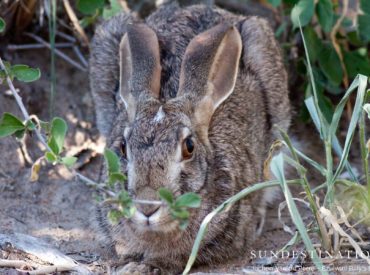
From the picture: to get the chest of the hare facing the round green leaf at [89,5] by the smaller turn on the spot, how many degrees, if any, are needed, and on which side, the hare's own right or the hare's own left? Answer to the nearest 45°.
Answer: approximately 135° to the hare's own right

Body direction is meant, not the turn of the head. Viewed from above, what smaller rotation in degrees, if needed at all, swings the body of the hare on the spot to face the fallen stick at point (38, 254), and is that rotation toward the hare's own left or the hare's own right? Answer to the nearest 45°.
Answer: approximately 45° to the hare's own right

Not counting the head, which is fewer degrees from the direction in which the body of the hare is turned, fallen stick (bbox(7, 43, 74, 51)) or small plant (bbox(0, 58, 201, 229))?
the small plant

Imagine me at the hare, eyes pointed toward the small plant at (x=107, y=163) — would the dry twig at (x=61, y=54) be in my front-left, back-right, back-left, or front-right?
back-right

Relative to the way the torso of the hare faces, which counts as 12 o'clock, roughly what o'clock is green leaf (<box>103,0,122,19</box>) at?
The green leaf is roughly at 5 o'clock from the hare.

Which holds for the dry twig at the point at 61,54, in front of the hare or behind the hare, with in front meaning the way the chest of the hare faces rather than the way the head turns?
behind

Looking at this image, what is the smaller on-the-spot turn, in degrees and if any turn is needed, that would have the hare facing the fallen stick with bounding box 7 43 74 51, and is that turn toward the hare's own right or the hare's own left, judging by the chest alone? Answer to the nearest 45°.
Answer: approximately 135° to the hare's own right

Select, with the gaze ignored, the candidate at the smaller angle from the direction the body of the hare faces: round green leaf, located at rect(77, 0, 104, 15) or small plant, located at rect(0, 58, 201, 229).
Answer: the small plant

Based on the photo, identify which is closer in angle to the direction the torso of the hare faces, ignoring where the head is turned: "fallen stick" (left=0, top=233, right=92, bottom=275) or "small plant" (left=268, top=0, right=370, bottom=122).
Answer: the fallen stick
